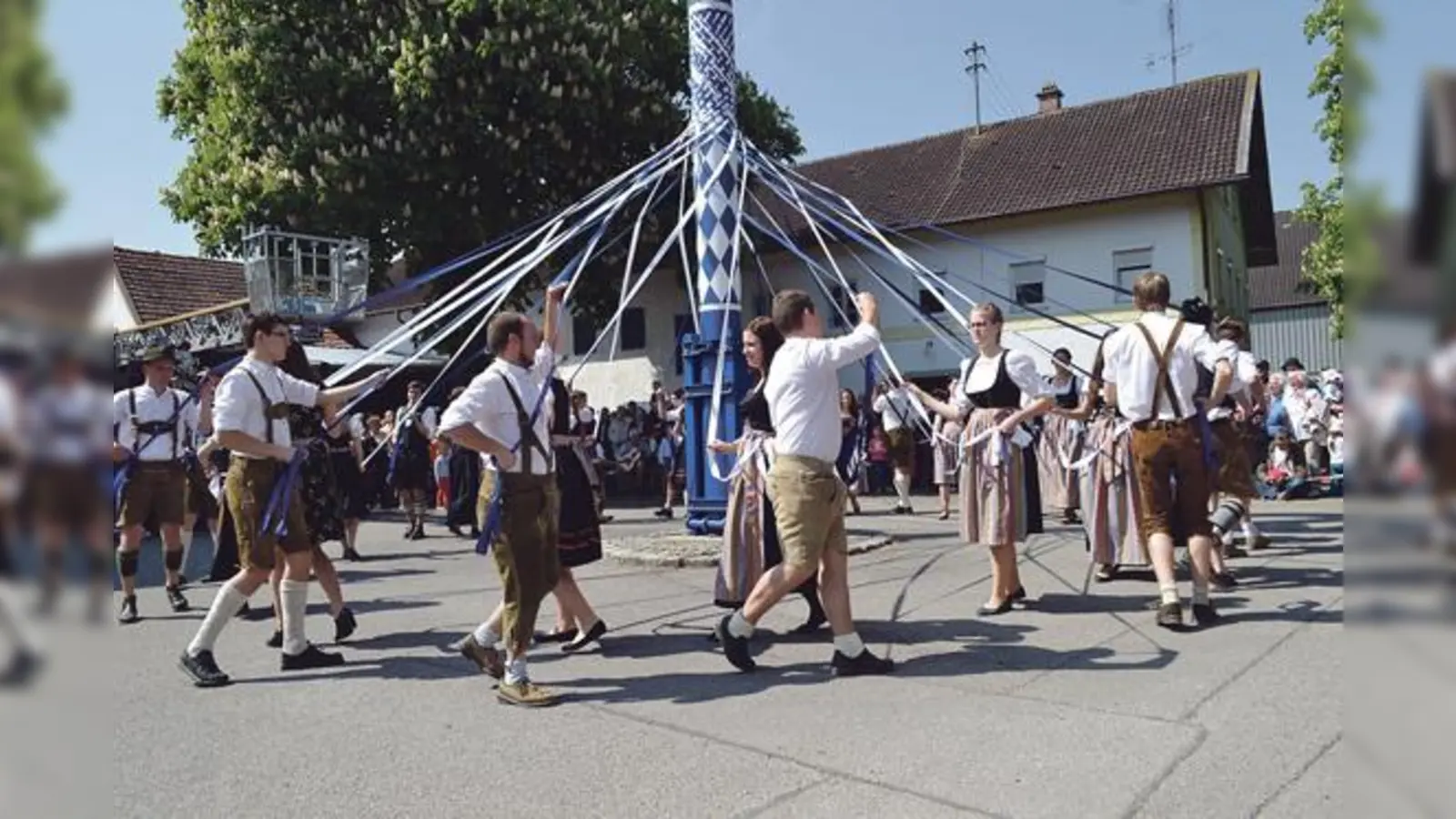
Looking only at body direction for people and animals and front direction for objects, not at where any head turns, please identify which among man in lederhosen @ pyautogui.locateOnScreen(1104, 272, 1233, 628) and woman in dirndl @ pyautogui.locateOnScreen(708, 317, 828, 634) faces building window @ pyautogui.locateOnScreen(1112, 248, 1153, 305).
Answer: the man in lederhosen

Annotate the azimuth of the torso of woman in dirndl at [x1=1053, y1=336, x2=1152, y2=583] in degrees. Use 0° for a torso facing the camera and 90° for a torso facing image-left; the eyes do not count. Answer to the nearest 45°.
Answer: approximately 45°

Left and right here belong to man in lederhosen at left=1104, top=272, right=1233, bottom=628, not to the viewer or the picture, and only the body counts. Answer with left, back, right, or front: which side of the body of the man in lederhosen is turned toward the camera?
back

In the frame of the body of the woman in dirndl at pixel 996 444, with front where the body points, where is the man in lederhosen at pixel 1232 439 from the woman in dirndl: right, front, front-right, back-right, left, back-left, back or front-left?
back

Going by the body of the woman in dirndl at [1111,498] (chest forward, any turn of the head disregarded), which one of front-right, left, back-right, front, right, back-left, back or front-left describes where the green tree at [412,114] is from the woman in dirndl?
right

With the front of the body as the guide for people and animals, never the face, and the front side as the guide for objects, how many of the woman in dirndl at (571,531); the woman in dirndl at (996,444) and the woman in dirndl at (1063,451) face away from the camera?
0

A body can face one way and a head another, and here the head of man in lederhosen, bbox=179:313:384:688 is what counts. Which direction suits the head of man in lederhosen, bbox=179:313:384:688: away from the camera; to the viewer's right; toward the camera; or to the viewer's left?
to the viewer's right

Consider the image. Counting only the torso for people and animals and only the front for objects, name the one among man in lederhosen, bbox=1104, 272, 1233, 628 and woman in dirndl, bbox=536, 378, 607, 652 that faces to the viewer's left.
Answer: the woman in dirndl

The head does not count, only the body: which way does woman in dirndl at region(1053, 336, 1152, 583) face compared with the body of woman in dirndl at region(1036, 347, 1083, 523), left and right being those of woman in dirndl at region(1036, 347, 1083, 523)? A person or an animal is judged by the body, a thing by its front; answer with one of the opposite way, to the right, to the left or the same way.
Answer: the same way

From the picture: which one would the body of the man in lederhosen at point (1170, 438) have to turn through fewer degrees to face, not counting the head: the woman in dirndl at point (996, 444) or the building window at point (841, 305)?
the building window

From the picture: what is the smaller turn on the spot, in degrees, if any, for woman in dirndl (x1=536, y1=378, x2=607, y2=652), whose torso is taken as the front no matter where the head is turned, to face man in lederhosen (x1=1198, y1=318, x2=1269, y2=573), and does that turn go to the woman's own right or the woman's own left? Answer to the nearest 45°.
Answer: approximately 180°

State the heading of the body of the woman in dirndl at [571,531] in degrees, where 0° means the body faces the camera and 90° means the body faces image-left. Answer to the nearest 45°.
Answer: approximately 90°

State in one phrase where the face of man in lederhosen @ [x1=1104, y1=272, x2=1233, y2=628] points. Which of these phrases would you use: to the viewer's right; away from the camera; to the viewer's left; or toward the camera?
away from the camera
